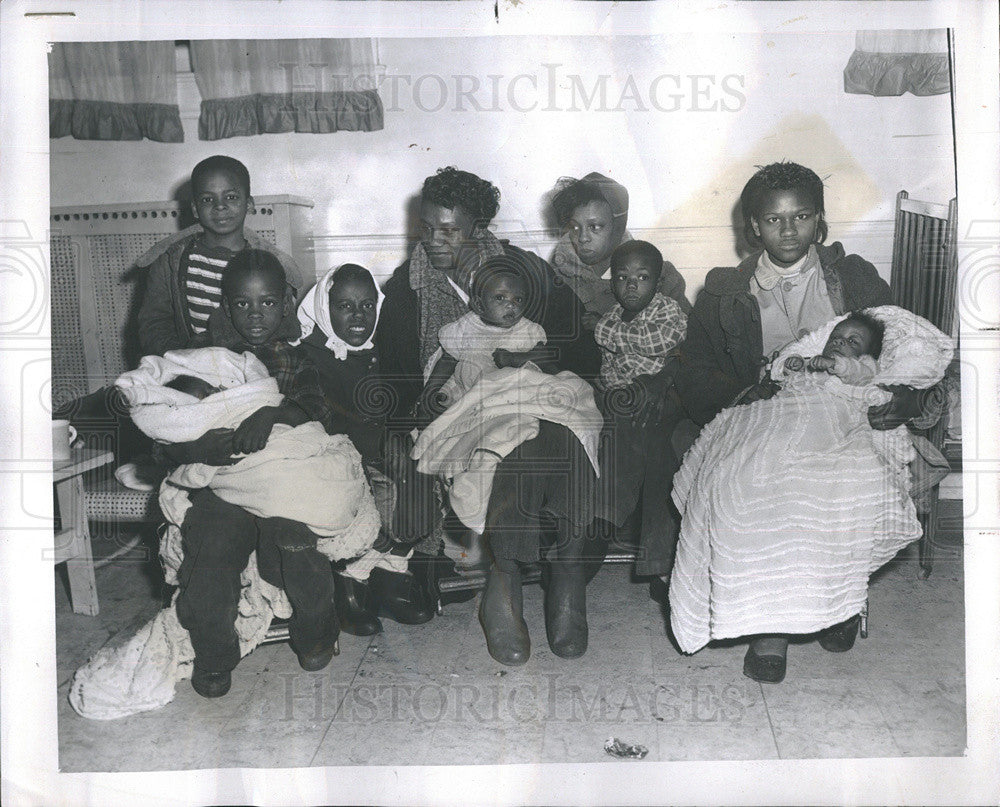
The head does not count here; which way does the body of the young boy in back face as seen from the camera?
toward the camera

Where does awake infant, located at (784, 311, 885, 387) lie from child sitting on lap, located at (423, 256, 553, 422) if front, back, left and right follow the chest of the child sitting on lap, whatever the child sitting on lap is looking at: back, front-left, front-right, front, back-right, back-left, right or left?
left

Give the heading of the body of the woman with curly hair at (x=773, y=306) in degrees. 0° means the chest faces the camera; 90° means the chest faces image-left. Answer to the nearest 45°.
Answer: approximately 0°

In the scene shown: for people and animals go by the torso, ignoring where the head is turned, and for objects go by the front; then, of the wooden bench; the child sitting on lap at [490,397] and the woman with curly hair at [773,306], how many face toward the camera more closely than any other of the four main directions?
3

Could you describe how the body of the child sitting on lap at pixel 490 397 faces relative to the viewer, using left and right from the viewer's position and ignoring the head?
facing the viewer

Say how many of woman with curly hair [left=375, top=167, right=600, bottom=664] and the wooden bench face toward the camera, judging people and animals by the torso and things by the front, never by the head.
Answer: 2

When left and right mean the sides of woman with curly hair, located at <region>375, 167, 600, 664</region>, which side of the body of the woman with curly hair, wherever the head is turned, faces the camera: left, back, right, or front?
front
